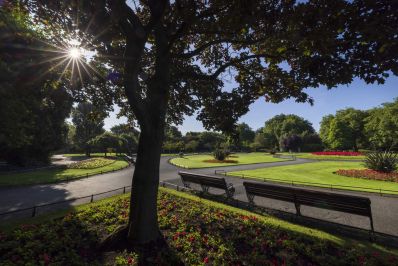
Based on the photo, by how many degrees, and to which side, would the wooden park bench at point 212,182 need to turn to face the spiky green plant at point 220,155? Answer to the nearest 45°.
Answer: approximately 45° to its left

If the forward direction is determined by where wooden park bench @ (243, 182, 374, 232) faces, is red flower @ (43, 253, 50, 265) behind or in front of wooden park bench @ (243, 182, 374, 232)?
behind

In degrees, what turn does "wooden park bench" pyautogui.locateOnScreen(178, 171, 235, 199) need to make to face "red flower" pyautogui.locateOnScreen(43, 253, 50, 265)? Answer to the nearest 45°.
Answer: approximately 180°

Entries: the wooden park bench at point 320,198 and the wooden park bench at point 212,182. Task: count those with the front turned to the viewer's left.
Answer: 0

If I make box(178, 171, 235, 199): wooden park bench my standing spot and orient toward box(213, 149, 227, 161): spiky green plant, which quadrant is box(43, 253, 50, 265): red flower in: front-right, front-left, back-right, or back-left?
back-left

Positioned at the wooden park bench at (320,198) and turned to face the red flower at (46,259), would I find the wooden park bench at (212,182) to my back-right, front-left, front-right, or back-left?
front-right

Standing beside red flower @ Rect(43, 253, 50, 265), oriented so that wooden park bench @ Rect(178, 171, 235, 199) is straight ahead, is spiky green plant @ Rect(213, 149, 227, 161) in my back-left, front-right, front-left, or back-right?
front-left

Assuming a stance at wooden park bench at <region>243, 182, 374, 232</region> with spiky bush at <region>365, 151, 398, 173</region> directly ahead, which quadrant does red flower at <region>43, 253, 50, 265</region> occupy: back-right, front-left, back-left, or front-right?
back-left

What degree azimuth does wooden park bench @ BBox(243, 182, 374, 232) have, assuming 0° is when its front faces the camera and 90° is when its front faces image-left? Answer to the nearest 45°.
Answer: approximately 225°

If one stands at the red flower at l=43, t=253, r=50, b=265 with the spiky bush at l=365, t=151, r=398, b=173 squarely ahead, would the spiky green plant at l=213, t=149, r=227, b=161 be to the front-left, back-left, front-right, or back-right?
front-left

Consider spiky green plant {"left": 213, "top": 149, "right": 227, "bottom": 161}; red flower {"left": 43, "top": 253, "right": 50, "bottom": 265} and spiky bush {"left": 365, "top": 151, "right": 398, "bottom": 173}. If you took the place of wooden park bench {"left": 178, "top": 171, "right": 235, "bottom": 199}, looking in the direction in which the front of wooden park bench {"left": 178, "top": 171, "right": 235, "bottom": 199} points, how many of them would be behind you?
1

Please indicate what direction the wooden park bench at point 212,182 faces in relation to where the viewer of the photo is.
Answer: facing away from the viewer and to the right of the viewer

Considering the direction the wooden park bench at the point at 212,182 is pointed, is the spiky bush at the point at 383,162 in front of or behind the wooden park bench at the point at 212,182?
in front

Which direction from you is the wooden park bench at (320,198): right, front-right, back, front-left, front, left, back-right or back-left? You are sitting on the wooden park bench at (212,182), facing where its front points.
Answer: right

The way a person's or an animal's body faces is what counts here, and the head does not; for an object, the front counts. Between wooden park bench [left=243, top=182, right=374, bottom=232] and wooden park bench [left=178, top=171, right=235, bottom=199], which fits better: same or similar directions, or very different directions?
same or similar directions
